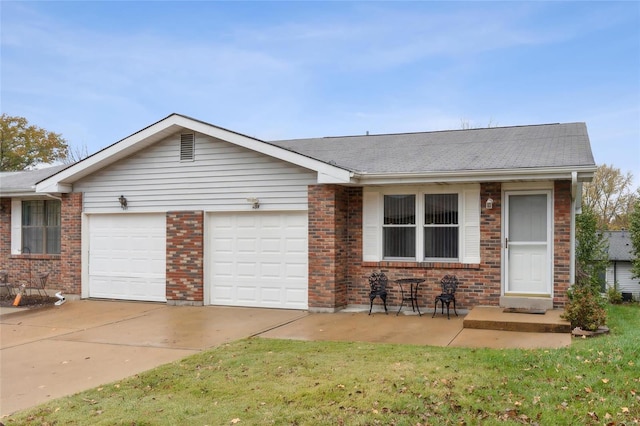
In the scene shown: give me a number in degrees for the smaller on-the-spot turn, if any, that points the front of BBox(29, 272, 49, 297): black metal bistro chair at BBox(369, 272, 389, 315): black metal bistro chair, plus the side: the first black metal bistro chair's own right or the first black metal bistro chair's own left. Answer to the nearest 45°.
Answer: approximately 90° to the first black metal bistro chair's own left

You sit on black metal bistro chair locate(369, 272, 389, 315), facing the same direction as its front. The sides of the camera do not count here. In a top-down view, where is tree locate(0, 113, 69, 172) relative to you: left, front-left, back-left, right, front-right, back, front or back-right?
back-right

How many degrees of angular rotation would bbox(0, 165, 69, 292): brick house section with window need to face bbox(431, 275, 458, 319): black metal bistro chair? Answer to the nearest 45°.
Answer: approximately 45° to its left

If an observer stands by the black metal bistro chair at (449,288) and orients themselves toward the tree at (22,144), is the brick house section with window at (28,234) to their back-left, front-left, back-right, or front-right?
front-left

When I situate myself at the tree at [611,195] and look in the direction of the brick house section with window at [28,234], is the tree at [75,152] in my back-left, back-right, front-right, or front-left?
front-right

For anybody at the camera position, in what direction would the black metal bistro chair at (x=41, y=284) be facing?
facing the viewer and to the left of the viewer

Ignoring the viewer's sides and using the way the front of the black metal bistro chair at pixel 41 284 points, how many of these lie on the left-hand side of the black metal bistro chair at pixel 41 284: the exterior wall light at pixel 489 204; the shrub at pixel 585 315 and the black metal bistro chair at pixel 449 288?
3

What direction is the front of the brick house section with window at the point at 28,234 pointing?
toward the camera

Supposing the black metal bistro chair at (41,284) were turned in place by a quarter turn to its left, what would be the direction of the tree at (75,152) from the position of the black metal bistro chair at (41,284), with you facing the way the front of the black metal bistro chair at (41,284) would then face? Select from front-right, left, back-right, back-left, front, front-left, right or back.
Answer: back-left

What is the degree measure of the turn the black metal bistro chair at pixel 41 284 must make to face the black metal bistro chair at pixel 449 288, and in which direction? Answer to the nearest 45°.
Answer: approximately 90° to its left

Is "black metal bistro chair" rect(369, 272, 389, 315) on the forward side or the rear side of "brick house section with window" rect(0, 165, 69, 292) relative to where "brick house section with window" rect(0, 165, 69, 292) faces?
on the forward side

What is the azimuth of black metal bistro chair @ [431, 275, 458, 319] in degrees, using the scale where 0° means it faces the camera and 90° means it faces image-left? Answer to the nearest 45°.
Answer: approximately 45°
